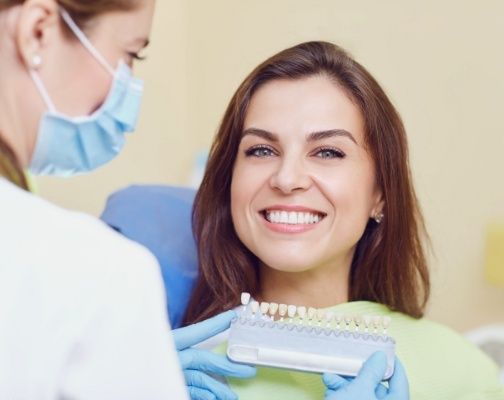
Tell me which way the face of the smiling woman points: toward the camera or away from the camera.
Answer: toward the camera

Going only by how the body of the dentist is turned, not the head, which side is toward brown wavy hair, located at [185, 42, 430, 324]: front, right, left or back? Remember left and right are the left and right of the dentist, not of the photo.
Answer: front

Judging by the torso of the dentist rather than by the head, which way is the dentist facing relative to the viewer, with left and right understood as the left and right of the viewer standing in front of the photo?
facing away from the viewer and to the right of the viewer

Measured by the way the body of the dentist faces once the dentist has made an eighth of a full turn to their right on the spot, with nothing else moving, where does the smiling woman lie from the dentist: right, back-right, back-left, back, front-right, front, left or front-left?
front-left
